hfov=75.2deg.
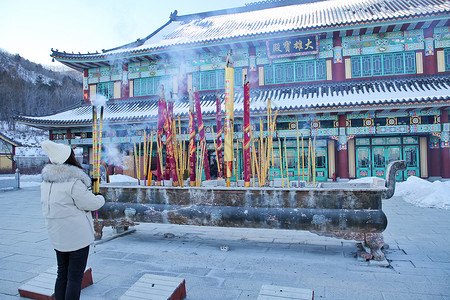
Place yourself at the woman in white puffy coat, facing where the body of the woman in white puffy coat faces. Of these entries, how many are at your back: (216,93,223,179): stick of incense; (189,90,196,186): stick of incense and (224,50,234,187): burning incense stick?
0

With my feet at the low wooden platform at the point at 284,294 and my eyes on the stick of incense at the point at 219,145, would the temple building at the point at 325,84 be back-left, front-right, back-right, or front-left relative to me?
front-right

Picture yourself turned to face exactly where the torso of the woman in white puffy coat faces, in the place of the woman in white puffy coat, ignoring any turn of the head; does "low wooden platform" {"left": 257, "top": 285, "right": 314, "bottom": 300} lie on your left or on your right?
on your right

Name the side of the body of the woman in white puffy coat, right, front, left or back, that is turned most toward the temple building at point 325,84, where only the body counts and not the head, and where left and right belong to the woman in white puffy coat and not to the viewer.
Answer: front

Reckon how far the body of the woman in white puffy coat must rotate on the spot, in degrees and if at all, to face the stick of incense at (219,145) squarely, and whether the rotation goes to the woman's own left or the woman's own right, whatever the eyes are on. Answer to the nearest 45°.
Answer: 0° — they already face it

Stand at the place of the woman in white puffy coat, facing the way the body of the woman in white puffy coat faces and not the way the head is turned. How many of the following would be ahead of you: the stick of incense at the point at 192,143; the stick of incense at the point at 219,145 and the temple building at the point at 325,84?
3

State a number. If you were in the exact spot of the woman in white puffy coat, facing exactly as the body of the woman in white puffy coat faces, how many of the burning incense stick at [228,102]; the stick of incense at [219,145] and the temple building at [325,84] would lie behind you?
0

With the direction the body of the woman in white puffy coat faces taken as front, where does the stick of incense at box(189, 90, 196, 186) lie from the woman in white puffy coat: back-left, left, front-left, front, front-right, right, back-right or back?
front

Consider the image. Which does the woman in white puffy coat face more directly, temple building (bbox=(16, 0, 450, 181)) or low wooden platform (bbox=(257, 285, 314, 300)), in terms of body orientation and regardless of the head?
the temple building

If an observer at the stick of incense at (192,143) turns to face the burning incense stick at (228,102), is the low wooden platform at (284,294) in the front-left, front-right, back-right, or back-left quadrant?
front-right

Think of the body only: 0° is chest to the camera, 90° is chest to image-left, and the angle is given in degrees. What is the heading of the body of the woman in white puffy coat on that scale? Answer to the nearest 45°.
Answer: approximately 225°

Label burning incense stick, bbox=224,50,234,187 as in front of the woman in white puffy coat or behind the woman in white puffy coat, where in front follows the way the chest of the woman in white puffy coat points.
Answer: in front

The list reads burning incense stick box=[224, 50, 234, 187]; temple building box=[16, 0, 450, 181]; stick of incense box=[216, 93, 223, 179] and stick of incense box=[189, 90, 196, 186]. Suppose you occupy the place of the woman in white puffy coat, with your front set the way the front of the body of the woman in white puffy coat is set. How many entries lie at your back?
0

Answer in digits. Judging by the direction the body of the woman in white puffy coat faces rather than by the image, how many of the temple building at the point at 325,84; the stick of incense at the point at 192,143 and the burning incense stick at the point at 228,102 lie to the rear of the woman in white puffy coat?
0

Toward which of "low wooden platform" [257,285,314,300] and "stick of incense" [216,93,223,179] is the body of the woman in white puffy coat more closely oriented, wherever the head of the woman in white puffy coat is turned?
the stick of incense
